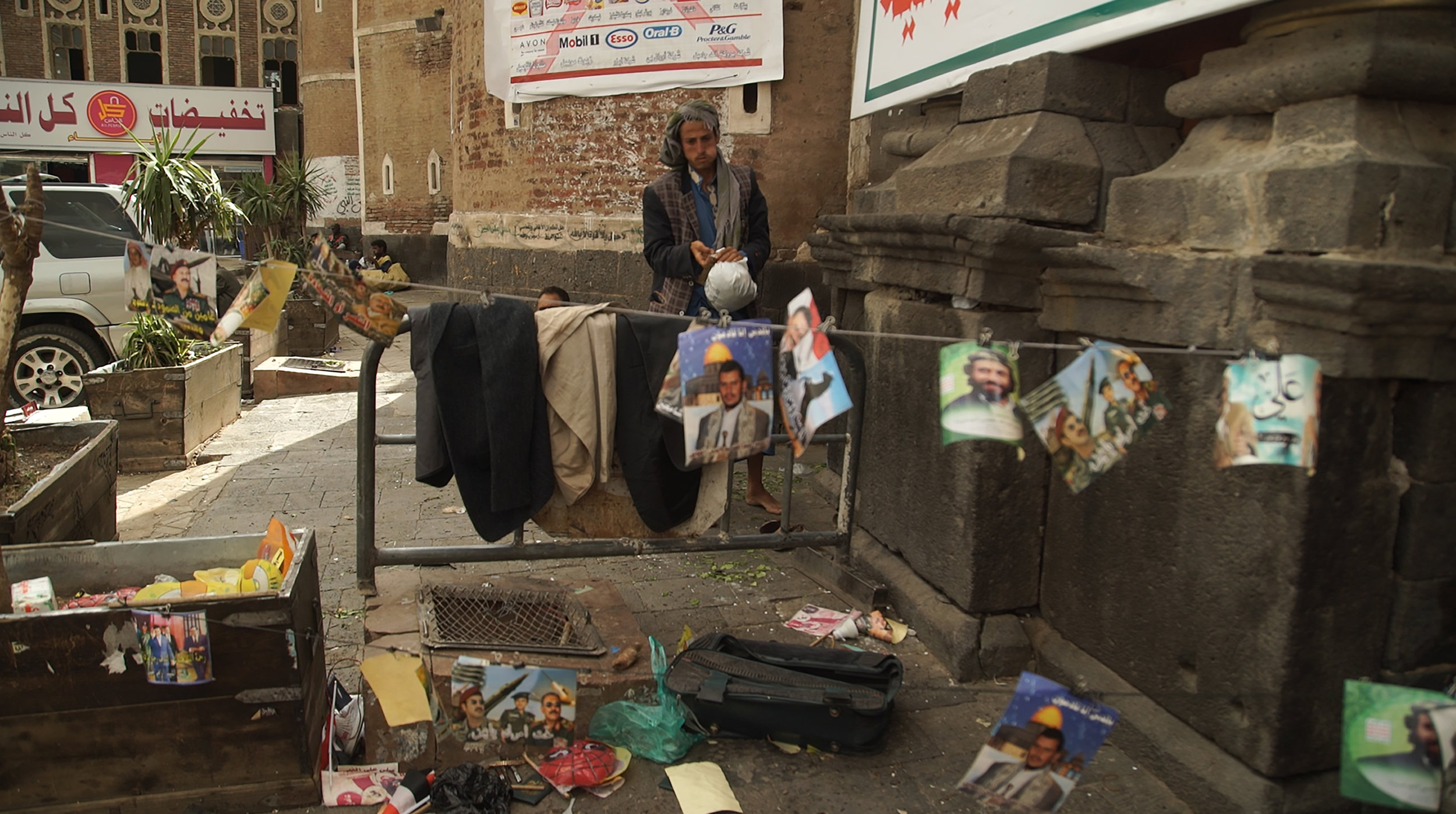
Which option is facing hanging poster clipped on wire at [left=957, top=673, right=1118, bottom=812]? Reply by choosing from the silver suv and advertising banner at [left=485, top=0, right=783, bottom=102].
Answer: the advertising banner

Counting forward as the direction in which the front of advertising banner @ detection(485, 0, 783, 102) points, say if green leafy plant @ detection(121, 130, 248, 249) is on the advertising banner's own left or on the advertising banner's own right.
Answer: on the advertising banner's own right

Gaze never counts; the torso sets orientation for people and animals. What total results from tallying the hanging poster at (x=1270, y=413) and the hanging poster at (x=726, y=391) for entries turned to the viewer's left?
0

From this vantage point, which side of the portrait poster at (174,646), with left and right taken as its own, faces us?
front

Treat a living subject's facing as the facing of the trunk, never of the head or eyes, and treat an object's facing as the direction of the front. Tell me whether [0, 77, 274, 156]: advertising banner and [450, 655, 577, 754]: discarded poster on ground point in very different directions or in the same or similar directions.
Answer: same or similar directions

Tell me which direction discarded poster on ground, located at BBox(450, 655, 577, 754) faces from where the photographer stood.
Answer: facing the viewer

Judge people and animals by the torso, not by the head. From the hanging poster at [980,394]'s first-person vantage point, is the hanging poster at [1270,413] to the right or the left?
on its left

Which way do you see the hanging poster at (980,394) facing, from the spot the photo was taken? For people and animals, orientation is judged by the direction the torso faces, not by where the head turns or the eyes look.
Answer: facing the viewer

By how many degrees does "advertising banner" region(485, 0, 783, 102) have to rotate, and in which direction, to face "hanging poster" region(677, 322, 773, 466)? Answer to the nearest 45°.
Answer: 0° — it already faces it

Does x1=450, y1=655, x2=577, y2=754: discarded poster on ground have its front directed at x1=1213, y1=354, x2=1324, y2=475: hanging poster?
no

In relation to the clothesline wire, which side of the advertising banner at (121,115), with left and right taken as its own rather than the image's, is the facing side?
front

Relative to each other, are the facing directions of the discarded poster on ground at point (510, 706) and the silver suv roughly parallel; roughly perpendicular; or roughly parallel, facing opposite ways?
roughly perpendicular

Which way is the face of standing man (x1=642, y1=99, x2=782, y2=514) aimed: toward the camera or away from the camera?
toward the camera

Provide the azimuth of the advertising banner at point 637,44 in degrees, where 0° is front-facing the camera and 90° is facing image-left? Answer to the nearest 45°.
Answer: approximately 0°
